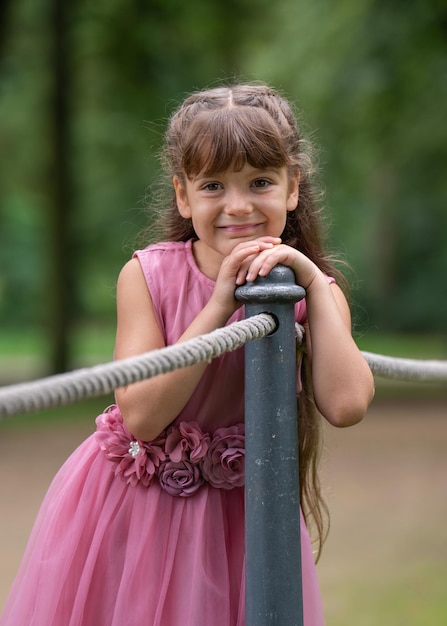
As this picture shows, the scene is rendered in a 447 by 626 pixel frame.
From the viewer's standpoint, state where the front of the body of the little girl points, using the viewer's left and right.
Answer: facing the viewer

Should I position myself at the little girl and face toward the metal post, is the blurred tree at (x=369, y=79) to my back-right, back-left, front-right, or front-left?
back-left

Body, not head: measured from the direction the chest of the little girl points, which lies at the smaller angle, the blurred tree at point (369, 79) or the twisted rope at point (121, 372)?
the twisted rope

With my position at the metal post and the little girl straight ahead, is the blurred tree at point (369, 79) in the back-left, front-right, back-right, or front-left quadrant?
front-right

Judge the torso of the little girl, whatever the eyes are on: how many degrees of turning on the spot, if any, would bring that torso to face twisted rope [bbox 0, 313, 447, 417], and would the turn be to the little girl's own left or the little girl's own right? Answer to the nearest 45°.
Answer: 0° — they already face it

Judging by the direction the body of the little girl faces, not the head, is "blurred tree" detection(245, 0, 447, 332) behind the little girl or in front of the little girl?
behind

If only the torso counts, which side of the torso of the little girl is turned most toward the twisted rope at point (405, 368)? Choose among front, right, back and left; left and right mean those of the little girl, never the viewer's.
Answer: left

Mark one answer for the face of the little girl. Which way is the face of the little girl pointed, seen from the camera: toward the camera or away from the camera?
toward the camera
